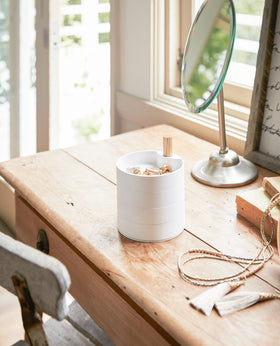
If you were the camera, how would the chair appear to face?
facing away from the viewer and to the right of the viewer

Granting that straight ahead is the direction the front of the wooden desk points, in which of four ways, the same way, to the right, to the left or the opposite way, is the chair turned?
the opposite way

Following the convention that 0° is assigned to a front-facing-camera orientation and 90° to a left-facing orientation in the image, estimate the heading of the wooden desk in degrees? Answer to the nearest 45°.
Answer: approximately 45°
